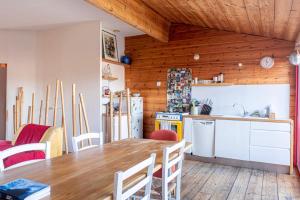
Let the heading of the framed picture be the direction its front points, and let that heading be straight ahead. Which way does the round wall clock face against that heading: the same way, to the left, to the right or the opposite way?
to the right

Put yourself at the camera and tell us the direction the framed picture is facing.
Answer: facing the viewer and to the right of the viewer

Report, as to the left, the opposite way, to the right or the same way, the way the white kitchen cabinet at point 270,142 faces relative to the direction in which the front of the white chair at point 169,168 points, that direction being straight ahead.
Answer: to the left

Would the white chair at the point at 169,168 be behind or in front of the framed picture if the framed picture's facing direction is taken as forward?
in front

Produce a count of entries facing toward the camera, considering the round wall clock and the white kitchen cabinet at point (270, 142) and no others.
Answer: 2

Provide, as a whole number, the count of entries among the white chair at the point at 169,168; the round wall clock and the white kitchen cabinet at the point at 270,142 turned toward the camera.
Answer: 2

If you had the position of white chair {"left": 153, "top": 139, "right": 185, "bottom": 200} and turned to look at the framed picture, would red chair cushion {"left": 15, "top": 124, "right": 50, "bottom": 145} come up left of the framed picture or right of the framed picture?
left

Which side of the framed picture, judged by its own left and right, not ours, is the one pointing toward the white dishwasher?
front

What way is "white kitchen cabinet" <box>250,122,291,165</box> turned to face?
toward the camera

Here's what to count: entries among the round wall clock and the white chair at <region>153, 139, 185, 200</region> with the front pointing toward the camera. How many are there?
1

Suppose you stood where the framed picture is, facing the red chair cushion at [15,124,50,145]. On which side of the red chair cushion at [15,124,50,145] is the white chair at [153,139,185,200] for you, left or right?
left

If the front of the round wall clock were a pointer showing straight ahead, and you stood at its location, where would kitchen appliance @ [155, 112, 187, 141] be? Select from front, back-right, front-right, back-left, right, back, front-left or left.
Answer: right

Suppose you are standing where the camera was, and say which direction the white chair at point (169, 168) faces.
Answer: facing away from the viewer and to the left of the viewer

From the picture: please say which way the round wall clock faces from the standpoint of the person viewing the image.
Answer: facing the viewer

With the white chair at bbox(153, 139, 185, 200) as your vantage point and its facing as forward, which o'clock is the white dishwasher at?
The white dishwasher is roughly at 2 o'clock from the white chair.

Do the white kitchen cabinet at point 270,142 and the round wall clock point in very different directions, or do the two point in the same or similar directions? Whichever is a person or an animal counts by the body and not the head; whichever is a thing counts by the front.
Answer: same or similar directions

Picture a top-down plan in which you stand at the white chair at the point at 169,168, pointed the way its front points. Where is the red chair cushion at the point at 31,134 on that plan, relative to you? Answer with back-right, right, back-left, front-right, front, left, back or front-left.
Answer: front
